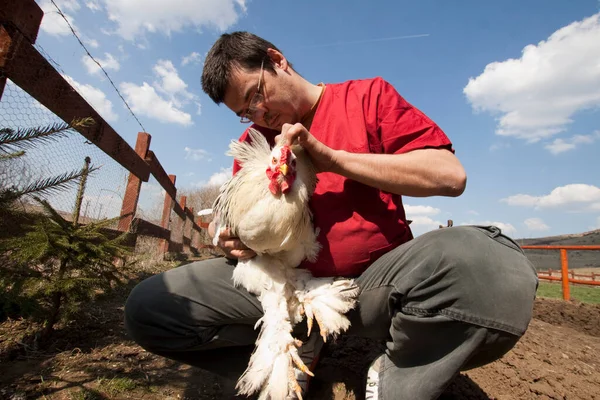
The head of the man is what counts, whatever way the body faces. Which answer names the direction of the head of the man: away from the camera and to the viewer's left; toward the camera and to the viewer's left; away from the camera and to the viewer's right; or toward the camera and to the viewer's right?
toward the camera and to the viewer's left

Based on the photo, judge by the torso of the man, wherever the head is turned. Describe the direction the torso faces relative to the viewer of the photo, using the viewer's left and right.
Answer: facing the viewer and to the left of the viewer
